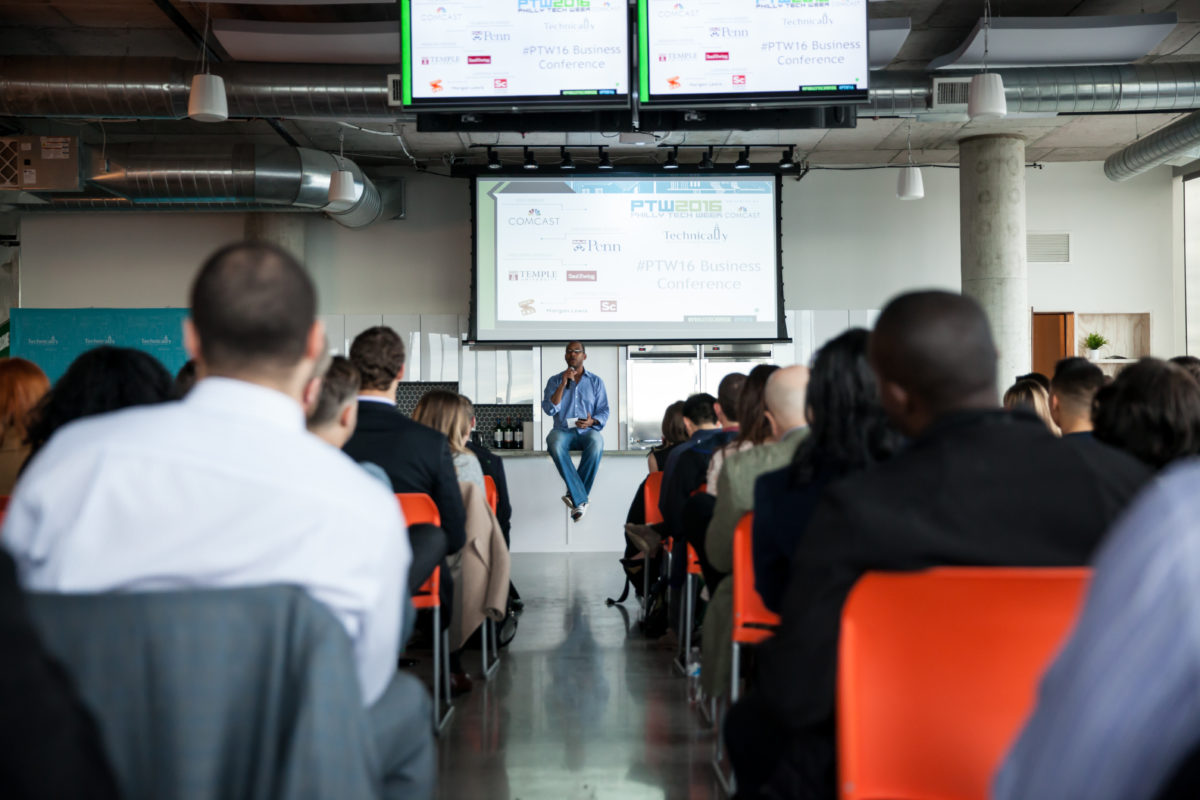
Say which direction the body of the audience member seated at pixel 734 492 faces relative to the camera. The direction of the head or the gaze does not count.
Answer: away from the camera

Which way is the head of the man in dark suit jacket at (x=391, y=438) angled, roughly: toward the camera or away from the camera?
away from the camera

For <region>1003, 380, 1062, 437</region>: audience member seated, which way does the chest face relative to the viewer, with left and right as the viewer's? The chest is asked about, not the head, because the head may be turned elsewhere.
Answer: facing away from the viewer

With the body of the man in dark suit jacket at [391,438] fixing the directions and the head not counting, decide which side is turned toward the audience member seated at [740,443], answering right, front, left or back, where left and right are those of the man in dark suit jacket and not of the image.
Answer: right

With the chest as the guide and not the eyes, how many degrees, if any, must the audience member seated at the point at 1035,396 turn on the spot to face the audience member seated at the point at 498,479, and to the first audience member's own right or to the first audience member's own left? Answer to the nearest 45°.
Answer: approximately 90° to the first audience member's own left

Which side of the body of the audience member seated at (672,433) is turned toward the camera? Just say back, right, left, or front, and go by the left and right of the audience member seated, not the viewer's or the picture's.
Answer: back

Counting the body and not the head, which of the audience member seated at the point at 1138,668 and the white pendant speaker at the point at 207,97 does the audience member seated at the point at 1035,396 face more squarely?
the white pendant speaker

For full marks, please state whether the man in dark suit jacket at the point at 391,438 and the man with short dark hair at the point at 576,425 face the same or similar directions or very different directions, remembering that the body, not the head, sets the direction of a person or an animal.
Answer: very different directions

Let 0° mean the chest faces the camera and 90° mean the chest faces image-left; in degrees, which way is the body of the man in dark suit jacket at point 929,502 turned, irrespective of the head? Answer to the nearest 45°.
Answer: approximately 180°

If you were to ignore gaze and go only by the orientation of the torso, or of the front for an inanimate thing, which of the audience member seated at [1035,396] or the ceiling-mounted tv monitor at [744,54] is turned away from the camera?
the audience member seated

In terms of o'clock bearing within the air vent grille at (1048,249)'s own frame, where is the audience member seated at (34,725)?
The audience member seated is roughly at 12 o'clock from the air vent grille.

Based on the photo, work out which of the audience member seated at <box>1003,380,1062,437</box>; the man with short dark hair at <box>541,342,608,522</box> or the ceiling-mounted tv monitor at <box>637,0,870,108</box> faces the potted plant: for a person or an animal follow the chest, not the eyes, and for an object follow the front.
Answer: the audience member seated

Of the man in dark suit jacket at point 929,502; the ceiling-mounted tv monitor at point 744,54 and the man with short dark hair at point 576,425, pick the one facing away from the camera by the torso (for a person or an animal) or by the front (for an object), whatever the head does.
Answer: the man in dark suit jacket

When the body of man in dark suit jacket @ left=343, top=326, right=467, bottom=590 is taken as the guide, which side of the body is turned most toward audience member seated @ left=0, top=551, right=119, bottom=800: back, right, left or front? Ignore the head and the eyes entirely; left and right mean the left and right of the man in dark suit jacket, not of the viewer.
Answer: back
